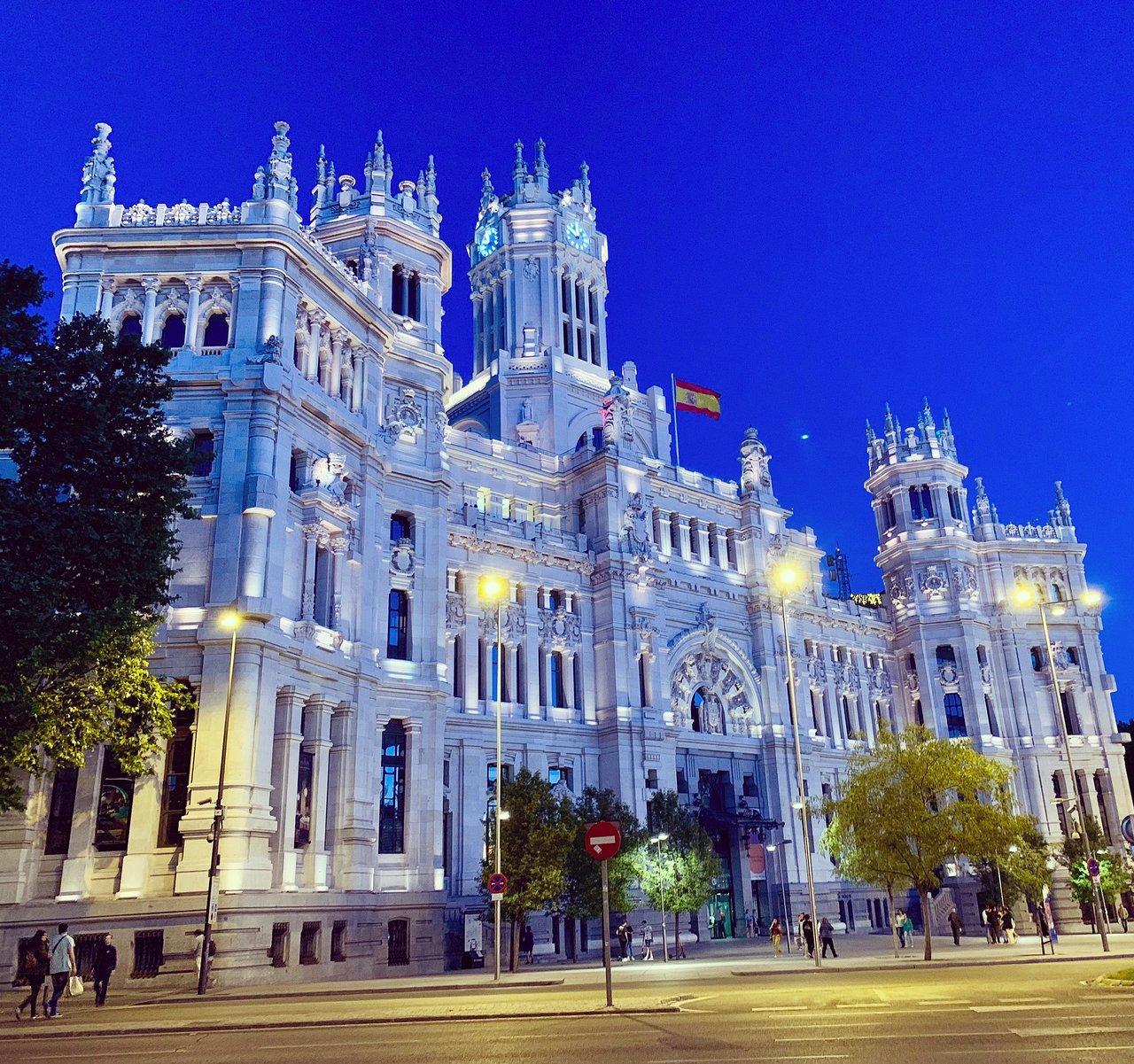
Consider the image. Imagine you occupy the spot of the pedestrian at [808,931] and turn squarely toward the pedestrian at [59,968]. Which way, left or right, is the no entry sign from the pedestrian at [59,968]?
left

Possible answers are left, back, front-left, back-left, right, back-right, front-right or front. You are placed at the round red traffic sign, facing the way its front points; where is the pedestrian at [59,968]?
front-right

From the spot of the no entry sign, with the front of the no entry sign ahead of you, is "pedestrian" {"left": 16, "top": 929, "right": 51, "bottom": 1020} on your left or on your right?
on your right

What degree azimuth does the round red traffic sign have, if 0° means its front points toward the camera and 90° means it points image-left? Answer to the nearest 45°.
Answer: approximately 0°

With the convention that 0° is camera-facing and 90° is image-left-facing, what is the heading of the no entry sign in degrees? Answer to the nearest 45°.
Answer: approximately 0°

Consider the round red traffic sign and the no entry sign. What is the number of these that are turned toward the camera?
2

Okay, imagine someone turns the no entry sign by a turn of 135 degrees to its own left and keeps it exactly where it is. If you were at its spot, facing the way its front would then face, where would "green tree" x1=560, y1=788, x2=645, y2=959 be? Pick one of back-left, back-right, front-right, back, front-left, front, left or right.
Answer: front-left

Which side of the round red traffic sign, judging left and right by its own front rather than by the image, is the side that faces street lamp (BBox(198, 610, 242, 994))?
right
